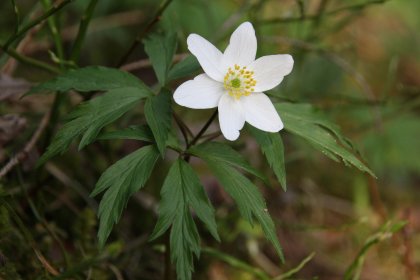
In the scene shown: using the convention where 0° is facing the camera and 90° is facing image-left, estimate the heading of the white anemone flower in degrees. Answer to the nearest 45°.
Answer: approximately 0°
